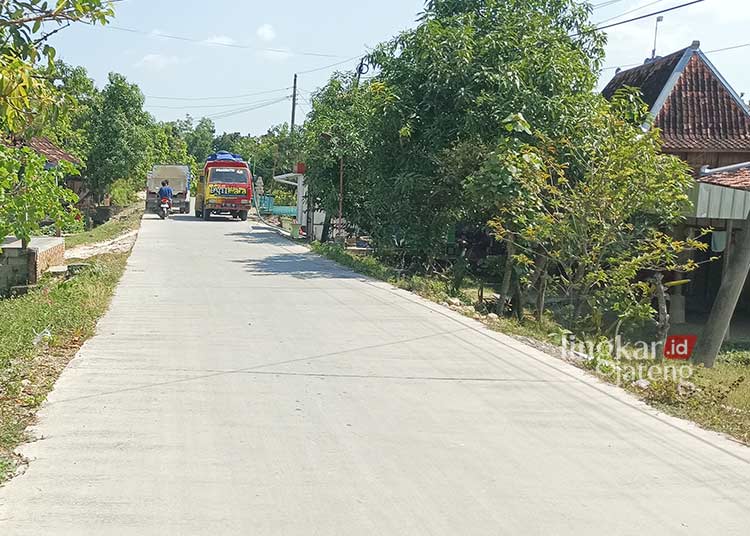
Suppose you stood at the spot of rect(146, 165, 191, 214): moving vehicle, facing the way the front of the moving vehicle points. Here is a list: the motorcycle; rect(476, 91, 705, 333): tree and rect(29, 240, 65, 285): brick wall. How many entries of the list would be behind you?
3

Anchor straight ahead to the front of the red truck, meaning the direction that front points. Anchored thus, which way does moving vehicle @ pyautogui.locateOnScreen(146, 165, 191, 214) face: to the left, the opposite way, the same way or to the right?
the opposite way

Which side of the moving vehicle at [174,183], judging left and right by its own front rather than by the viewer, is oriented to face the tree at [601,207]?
back

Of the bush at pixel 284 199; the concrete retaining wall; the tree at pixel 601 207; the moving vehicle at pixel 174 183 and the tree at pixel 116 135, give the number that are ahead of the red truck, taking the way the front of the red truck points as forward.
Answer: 2

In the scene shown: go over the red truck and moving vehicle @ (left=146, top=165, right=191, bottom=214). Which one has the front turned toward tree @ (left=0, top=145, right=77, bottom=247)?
the red truck

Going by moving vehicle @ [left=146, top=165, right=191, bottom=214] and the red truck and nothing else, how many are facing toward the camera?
1

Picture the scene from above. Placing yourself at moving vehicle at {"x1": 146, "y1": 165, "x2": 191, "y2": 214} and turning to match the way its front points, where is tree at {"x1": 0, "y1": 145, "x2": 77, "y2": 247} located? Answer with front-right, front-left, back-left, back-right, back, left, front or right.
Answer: back

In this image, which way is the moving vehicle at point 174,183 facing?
away from the camera

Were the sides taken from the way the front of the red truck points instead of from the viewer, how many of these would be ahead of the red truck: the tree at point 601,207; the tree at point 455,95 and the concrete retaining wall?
3

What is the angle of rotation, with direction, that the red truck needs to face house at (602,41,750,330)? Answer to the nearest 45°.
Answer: approximately 45° to its left

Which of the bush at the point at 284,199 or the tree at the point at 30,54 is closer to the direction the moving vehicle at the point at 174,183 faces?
the bush

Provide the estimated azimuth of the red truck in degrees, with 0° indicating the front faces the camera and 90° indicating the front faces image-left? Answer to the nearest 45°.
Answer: approximately 0°

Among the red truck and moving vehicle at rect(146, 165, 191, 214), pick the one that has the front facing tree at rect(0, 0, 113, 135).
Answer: the red truck

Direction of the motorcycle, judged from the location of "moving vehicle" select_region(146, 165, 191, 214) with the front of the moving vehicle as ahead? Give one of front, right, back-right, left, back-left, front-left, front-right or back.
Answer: back
